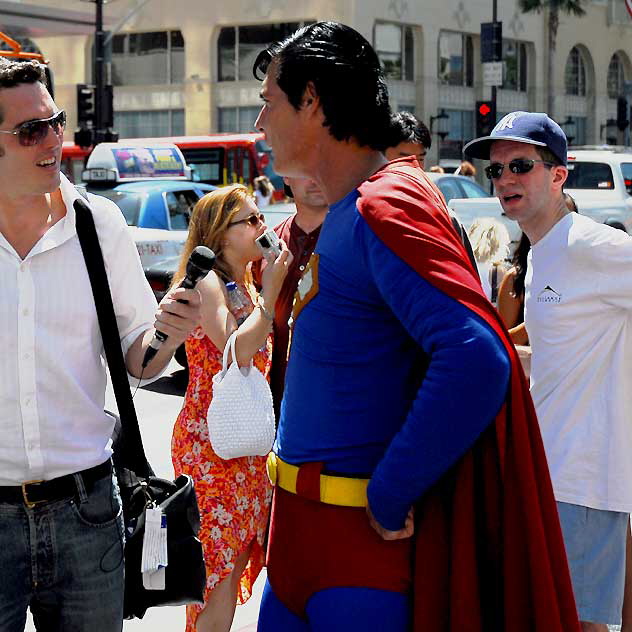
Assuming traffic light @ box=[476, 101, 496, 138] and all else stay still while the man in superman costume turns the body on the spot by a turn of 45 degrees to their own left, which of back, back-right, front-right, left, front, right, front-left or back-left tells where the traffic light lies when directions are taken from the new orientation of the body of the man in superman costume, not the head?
back-right

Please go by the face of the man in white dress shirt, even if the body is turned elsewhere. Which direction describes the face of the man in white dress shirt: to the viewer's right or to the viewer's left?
to the viewer's right

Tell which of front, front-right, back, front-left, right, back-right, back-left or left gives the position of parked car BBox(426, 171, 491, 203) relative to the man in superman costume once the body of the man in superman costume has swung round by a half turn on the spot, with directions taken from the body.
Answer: left

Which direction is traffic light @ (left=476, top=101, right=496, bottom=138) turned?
toward the camera

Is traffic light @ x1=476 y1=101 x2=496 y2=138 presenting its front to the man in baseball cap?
yes

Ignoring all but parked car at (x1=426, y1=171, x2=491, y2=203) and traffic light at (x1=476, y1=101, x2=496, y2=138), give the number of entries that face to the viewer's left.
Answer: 0

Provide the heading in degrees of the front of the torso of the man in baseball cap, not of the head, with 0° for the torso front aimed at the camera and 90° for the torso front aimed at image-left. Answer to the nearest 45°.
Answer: approximately 45°

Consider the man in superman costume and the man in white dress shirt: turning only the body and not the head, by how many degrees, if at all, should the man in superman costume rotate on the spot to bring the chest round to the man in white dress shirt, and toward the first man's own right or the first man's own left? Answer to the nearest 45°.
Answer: approximately 45° to the first man's own right

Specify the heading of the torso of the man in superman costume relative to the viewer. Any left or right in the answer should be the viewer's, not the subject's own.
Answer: facing to the left of the viewer

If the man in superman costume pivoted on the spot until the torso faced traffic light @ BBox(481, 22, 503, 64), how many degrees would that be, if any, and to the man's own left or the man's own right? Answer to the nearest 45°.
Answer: approximately 90° to the man's own right

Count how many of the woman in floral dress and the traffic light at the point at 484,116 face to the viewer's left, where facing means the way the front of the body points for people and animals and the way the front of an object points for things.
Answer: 0

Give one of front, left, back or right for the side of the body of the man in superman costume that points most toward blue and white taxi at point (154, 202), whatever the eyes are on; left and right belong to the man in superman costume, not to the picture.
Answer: right
